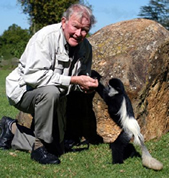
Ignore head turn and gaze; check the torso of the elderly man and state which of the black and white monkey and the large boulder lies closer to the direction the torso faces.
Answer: the black and white monkey

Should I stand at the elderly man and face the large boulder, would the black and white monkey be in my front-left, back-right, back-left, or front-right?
front-right

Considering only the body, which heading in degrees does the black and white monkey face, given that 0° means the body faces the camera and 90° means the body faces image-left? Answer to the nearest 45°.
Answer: approximately 90°

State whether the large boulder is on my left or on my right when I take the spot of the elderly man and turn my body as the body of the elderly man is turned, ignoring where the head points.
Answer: on my left

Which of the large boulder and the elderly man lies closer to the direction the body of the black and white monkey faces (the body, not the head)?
the elderly man

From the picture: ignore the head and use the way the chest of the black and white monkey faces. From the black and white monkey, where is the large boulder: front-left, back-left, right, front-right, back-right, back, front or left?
right

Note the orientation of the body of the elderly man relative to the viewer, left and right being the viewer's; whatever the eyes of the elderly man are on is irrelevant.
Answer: facing the viewer and to the right of the viewer

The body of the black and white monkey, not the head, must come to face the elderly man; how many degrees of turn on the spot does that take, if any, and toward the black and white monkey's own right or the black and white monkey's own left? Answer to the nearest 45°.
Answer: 0° — it already faces them

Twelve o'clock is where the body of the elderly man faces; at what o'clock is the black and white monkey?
The black and white monkey is roughly at 11 o'clock from the elderly man.

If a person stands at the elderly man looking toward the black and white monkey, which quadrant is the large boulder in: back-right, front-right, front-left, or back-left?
front-left

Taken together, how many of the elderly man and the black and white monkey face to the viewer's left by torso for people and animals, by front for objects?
1
